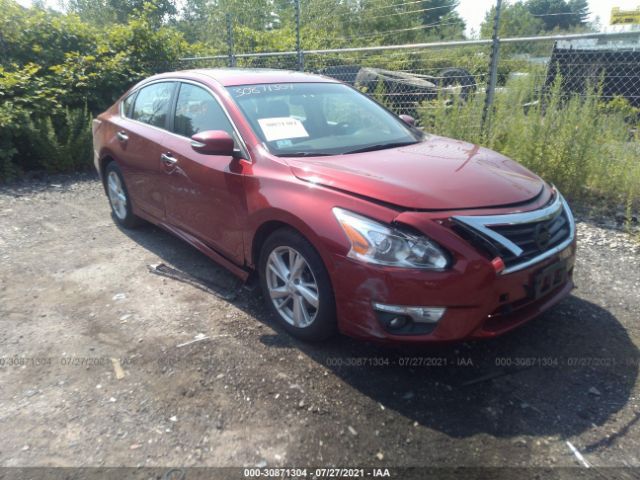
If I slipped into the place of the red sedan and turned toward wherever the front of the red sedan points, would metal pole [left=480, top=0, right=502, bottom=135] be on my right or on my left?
on my left

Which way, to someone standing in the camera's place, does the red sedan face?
facing the viewer and to the right of the viewer

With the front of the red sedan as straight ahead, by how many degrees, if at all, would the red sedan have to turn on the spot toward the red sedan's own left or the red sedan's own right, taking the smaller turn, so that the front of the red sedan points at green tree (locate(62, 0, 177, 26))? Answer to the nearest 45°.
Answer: approximately 180°

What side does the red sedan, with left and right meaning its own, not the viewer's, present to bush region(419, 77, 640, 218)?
left

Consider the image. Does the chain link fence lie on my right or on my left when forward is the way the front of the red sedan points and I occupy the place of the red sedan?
on my left

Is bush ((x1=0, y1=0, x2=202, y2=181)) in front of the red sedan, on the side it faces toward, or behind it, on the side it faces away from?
behind
